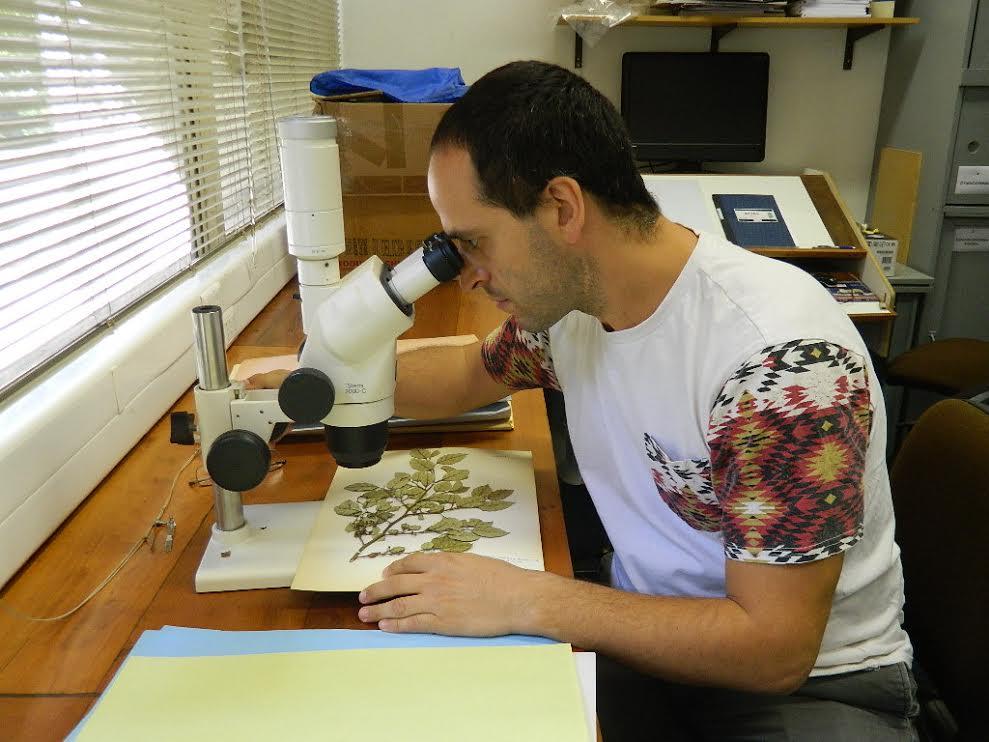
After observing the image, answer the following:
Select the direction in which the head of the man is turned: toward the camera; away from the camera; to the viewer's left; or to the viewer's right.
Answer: to the viewer's left

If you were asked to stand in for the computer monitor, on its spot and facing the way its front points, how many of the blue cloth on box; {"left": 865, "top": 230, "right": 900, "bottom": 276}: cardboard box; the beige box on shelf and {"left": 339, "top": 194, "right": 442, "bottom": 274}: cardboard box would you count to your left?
2

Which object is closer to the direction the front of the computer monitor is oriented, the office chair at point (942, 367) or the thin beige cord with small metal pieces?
the thin beige cord with small metal pieces

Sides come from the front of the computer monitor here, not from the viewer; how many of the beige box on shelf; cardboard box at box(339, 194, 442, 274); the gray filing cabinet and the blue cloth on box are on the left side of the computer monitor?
2

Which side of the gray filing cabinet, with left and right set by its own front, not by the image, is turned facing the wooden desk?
front

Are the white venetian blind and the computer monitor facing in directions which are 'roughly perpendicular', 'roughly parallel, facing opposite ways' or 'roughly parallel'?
roughly perpendicular

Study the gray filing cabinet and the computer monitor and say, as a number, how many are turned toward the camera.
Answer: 2

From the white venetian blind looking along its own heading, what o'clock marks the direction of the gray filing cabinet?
The gray filing cabinet is roughly at 10 o'clock from the white venetian blind.

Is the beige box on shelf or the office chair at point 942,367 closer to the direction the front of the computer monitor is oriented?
the office chair
